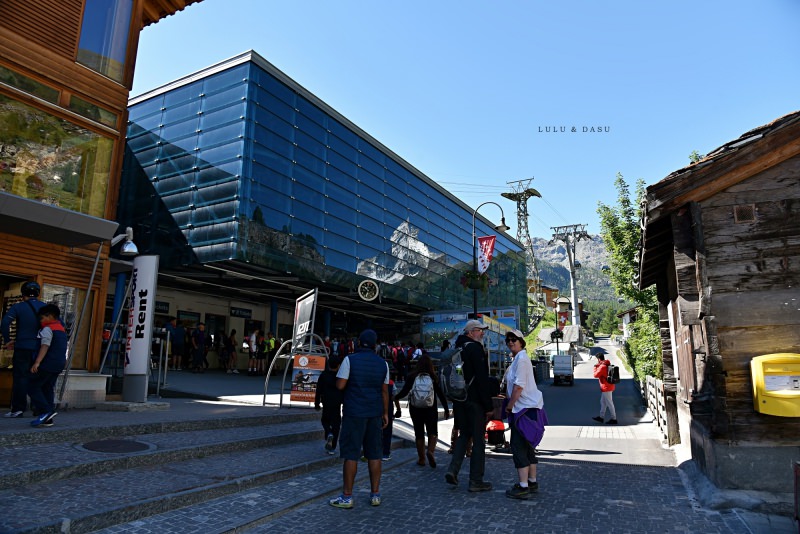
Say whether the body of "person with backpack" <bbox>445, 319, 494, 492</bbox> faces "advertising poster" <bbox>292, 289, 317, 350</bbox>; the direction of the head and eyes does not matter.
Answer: no

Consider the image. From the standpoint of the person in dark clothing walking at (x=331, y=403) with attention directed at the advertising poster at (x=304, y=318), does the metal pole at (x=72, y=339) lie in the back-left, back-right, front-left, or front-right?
front-left

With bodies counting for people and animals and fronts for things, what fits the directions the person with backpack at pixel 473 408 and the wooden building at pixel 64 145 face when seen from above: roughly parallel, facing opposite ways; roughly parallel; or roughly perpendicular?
roughly parallel

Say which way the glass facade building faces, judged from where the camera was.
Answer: facing the viewer and to the right of the viewer

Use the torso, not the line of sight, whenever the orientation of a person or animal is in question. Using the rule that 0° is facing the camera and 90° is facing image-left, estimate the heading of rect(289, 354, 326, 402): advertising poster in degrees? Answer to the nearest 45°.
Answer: approximately 0°

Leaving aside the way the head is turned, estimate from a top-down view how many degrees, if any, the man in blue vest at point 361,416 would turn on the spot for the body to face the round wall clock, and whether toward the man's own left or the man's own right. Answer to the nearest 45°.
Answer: approximately 45° to the man's own right

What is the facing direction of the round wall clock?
toward the camera

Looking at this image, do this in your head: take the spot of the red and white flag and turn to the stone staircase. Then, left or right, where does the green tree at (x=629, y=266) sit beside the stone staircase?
left

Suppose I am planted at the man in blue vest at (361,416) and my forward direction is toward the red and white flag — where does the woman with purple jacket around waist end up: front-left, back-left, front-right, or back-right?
front-right

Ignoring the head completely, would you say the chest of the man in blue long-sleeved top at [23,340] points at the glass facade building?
no

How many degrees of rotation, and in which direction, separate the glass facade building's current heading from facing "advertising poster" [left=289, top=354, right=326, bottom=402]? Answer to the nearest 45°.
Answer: approximately 45° to its right

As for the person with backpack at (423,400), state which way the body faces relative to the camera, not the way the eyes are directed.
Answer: away from the camera

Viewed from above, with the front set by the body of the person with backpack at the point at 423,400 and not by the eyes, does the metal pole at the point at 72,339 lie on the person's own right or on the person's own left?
on the person's own left

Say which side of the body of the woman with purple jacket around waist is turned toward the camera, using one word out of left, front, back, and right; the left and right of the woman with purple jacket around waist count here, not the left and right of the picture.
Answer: left

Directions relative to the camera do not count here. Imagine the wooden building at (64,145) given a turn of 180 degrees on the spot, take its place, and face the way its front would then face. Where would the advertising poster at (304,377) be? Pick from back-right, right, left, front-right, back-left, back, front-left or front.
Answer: back-right

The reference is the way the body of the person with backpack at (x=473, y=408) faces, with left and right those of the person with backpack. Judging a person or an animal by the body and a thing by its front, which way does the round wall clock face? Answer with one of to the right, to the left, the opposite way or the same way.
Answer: to the right

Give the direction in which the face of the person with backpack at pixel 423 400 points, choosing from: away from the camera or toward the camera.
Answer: away from the camera
